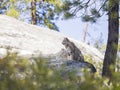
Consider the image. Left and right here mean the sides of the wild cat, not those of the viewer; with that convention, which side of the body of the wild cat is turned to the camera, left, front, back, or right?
left
